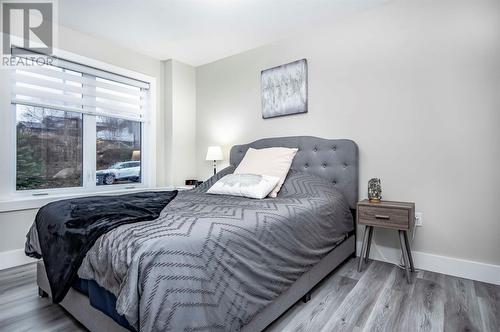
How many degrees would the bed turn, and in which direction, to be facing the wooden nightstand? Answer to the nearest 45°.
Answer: approximately 180°

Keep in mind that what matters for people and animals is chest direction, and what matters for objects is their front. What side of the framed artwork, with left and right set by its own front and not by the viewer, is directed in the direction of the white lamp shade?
right

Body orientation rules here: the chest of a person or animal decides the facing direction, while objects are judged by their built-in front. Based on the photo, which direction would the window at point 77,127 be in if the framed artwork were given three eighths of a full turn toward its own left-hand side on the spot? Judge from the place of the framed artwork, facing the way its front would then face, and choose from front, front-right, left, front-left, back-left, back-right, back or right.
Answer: back

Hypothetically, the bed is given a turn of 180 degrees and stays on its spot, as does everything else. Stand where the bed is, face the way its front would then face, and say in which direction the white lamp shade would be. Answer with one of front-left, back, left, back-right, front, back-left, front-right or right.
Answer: front-left

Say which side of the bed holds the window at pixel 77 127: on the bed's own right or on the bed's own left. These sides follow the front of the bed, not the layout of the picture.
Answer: on the bed's own right

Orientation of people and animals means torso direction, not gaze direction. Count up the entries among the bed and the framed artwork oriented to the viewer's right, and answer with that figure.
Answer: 0

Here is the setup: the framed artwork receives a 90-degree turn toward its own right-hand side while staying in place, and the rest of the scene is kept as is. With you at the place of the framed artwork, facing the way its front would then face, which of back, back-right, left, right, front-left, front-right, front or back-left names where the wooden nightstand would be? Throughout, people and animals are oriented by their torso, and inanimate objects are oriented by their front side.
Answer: back

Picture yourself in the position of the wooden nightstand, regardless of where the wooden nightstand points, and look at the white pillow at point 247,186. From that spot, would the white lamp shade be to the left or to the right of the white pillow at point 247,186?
right

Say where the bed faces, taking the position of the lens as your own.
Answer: facing the viewer and to the left of the viewer
